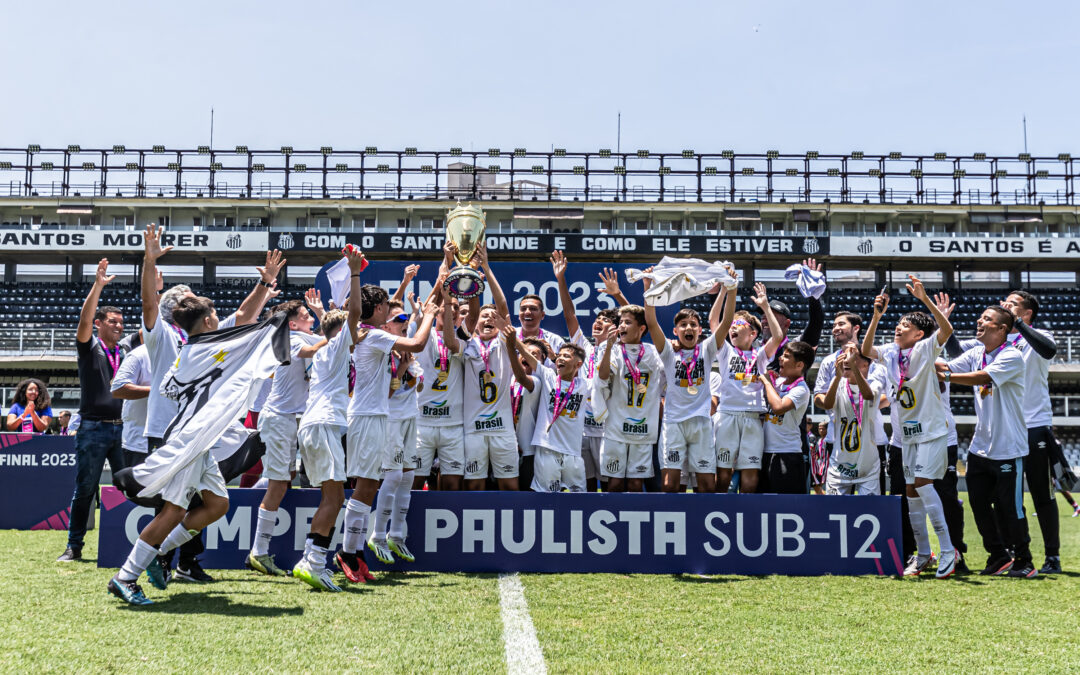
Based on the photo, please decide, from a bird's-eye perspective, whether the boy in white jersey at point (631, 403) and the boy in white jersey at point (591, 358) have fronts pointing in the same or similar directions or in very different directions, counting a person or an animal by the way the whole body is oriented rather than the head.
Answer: same or similar directions

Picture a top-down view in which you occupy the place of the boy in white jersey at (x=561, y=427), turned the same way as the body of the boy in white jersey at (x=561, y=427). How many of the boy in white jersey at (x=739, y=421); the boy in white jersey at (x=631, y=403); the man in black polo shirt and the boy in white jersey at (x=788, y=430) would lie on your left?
3

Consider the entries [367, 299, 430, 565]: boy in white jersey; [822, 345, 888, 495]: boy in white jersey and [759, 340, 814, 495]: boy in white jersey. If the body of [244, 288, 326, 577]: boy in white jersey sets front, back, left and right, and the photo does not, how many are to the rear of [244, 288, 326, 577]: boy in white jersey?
0

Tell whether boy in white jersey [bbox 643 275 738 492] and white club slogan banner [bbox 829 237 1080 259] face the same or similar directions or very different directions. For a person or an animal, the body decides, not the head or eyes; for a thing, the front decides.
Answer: same or similar directions

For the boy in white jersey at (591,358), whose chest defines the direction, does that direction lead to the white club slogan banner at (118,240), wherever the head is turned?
no

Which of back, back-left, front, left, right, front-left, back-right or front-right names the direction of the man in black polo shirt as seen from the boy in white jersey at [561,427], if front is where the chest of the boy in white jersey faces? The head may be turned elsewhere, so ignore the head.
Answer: right

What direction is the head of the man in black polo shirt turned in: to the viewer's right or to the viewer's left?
to the viewer's right

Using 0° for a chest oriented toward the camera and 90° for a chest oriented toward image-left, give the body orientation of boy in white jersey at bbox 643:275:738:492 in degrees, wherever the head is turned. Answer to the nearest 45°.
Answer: approximately 0°

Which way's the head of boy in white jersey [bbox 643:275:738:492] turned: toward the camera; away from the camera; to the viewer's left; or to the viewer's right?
toward the camera

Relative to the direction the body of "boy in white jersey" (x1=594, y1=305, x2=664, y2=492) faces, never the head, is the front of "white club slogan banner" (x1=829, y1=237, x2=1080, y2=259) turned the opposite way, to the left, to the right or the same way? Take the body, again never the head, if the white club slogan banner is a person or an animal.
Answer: the same way

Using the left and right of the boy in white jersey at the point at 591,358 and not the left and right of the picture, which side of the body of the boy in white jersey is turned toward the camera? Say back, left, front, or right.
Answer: front

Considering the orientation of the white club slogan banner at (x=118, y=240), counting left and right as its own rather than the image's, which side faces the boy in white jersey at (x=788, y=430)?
front

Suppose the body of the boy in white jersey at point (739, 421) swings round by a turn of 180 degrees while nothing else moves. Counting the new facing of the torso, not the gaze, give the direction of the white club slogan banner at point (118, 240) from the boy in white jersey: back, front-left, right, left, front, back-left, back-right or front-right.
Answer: front-left

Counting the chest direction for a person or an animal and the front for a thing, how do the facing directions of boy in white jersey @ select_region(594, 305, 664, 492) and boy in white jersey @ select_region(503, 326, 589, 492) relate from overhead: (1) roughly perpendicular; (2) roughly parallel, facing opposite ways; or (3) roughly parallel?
roughly parallel

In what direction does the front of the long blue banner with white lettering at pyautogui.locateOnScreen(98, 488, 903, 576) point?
toward the camera

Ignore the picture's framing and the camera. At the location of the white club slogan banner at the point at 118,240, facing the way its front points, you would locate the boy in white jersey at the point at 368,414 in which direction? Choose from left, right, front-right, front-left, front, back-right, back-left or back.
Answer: front

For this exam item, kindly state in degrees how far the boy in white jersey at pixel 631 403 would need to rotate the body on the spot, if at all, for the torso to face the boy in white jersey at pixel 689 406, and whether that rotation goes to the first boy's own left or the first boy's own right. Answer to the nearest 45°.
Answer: approximately 90° to the first boy's own left
